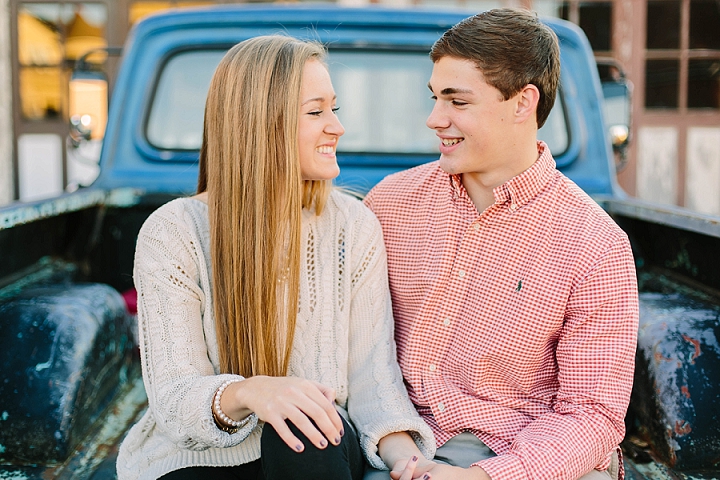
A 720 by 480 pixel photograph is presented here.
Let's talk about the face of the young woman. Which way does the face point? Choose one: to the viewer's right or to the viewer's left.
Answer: to the viewer's right

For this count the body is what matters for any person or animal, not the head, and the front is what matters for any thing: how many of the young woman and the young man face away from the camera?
0

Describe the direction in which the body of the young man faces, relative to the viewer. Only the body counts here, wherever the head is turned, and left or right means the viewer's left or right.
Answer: facing the viewer and to the left of the viewer

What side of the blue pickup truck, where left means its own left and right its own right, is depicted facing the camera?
back
